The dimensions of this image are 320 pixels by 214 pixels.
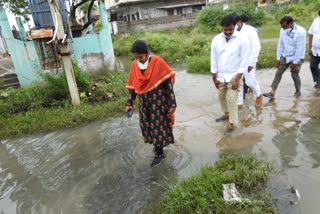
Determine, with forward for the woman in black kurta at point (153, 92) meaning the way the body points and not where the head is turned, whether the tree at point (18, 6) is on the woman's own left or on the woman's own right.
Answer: on the woman's own right

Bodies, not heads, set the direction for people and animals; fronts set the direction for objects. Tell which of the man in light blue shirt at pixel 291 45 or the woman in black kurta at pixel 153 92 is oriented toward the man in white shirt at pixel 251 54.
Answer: the man in light blue shirt at pixel 291 45

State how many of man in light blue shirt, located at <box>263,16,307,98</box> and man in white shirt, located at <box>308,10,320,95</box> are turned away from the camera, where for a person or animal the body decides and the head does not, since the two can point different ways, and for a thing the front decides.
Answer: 0

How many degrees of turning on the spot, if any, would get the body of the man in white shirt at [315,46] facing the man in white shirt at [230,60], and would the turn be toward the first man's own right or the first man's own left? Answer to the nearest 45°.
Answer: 0° — they already face them

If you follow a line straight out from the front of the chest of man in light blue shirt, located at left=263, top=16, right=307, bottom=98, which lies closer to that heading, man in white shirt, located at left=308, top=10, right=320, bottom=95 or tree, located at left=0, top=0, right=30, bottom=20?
the tree

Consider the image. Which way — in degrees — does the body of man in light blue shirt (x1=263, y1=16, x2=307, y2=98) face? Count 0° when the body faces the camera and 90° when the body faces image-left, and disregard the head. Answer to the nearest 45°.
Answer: approximately 45°

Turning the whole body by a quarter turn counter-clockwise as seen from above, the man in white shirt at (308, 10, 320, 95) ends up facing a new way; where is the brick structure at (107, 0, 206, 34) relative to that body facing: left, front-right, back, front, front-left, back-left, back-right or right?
back

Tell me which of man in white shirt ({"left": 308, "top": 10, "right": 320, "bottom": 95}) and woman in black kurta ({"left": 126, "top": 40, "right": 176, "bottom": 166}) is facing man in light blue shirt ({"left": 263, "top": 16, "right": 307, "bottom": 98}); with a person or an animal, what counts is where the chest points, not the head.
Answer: man in white shirt ({"left": 308, "top": 10, "right": 320, "bottom": 95})

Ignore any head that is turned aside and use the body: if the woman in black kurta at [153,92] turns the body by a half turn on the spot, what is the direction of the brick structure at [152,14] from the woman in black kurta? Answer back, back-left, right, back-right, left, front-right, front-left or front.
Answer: front-left

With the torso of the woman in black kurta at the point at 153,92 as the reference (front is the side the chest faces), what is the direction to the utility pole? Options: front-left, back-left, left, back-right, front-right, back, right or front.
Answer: right

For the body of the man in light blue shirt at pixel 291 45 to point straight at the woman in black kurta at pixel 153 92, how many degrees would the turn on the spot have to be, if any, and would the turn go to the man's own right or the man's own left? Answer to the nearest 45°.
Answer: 0° — they already face them

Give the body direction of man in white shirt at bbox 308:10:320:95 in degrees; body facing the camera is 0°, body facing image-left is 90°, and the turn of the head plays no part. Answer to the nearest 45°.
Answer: approximately 45°
